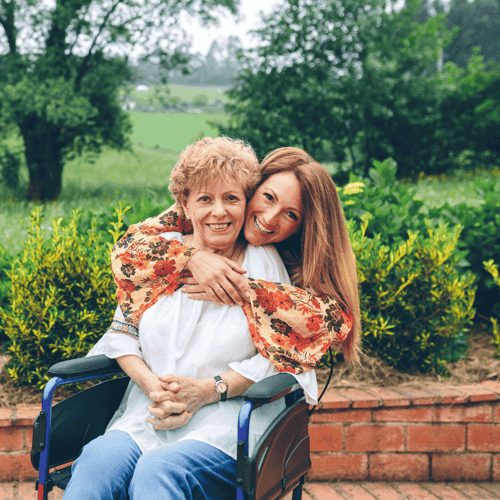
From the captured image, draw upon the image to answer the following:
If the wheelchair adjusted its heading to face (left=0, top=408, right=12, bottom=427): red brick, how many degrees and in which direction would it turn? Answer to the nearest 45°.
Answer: approximately 90° to its right

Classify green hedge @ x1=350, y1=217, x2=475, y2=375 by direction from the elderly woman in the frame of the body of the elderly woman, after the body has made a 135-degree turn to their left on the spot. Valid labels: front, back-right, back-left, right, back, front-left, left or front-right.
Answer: front-left

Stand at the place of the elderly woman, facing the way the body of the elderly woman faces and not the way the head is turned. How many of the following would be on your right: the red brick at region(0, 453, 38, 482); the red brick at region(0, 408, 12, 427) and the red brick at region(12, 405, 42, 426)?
3

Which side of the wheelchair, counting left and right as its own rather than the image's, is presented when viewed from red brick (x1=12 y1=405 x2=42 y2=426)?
right

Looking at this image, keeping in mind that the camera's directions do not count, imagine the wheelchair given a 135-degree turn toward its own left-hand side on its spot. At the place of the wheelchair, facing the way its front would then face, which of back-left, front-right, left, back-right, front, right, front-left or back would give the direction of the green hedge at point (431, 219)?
front-left

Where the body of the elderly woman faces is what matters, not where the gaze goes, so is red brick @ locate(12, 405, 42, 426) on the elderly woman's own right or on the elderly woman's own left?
on the elderly woman's own right

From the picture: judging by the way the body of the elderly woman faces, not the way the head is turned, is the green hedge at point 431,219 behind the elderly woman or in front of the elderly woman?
behind

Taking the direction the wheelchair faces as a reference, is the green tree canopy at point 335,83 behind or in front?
behind

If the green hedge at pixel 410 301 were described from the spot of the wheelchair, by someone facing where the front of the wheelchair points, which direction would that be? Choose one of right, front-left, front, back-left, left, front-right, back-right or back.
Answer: back

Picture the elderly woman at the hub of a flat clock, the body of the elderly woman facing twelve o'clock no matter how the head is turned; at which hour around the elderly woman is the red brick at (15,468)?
The red brick is roughly at 3 o'clock from the elderly woman.

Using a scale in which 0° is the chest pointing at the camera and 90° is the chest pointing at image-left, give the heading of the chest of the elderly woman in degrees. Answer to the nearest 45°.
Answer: approximately 45°

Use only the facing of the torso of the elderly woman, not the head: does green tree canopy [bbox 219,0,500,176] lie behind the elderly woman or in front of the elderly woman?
behind
